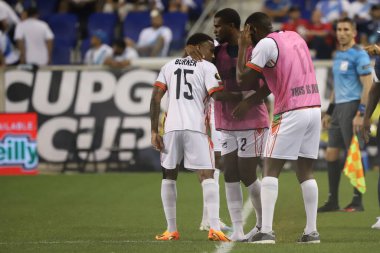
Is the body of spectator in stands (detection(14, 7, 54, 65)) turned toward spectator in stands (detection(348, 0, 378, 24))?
no

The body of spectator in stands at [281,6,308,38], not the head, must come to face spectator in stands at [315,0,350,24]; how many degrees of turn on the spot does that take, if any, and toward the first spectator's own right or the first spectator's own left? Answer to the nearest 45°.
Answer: approximately 135° to the first spectator's own left

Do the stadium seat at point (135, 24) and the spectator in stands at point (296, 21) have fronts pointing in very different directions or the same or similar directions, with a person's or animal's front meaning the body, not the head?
same or similar directions

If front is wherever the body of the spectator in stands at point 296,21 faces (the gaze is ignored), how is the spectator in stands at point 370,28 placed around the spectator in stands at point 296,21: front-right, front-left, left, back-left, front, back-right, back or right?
left

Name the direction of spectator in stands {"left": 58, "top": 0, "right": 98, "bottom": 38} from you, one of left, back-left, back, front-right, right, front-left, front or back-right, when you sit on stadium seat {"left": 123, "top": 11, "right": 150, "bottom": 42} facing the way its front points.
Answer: back-right

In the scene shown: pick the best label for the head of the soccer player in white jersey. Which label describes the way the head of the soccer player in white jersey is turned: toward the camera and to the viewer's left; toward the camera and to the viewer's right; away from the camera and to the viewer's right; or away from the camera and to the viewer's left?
away from the camera and to the viewer's right

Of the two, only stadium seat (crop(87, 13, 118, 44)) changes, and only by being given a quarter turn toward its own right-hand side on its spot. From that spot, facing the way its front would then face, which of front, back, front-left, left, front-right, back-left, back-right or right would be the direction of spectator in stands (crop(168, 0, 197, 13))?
back

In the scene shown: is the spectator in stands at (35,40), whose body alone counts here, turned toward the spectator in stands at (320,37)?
no

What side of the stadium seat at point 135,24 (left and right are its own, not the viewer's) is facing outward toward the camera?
front

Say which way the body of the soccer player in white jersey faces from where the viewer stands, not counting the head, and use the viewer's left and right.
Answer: facing away from the viewer and to the right of the viewer

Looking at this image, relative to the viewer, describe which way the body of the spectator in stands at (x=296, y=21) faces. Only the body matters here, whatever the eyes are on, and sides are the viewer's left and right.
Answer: facing the viewer

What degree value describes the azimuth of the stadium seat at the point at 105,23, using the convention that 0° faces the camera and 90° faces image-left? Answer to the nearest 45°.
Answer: approximately 0°
